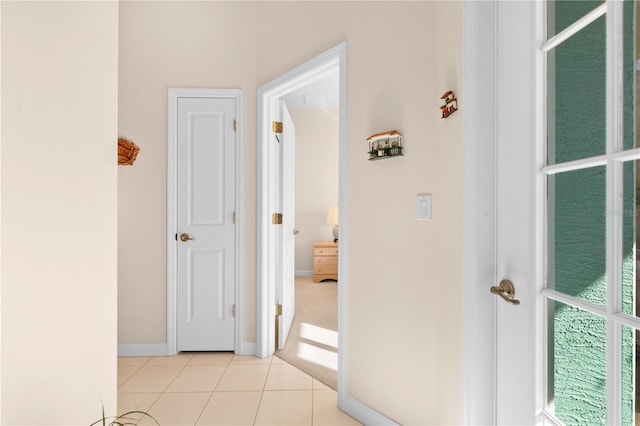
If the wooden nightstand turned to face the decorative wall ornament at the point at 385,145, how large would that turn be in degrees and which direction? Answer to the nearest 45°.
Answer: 0° — it already faces it

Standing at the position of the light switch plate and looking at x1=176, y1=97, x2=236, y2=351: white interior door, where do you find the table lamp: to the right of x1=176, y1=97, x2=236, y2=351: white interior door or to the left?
right

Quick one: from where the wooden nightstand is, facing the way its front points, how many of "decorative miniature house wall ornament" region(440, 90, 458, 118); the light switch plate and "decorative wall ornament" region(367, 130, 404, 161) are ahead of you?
3

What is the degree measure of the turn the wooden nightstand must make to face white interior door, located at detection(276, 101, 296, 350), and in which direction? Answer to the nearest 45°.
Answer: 0° — it already faces it

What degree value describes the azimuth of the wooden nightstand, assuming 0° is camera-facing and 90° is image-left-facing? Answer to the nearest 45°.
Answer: approximately 0°

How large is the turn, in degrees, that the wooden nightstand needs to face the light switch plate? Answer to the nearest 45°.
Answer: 0° — it already faces it

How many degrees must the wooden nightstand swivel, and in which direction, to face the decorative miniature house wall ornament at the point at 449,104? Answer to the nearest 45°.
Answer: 0° — it already faces it
